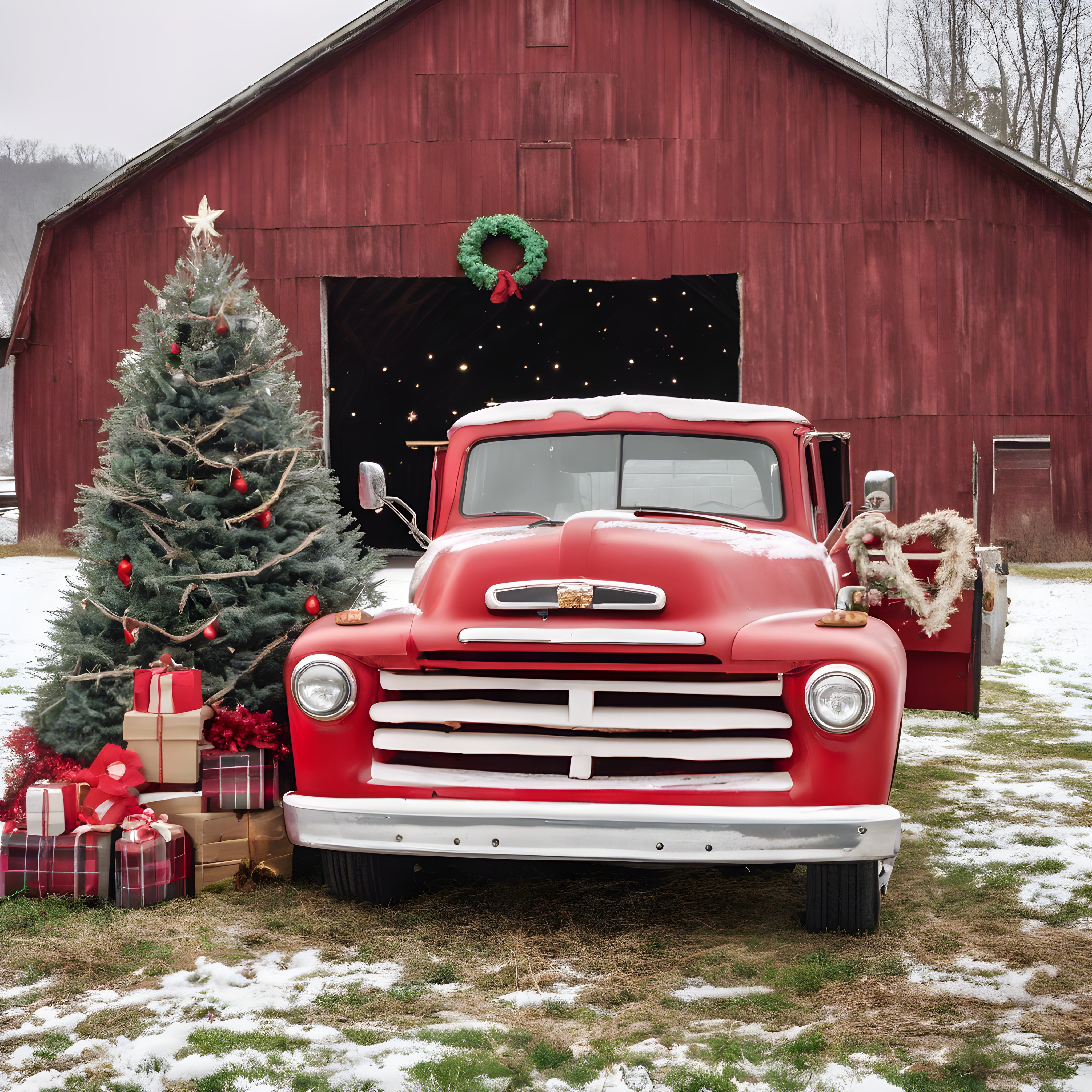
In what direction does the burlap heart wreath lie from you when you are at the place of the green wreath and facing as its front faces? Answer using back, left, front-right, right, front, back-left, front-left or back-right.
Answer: front

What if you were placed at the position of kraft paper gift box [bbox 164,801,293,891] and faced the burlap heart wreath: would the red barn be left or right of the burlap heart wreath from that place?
left

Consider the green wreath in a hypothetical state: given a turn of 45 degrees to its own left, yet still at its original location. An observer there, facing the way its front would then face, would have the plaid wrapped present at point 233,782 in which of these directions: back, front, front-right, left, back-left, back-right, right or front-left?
front-right

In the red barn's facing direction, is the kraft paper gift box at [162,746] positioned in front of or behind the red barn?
in front

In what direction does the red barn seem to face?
toward the camera

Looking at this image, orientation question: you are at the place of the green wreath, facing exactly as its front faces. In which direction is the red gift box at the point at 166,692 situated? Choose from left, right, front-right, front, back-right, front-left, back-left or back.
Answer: front

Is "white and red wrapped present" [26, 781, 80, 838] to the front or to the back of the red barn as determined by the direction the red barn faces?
to the front

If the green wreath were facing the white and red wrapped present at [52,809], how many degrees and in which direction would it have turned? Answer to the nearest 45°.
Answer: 0° — it already faces it

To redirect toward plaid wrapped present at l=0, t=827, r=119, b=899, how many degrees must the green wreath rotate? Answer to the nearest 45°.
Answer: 0° — it already faces it

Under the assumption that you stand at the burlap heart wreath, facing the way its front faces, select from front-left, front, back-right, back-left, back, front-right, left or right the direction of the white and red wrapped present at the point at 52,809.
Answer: front-right

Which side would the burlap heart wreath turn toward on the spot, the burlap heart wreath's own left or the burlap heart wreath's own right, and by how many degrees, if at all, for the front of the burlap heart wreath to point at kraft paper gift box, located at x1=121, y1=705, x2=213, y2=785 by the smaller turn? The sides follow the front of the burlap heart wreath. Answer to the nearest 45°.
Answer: approximately 45° to the burlap heart wreath's own right

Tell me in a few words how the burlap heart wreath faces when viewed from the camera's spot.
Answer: facing the viewer
